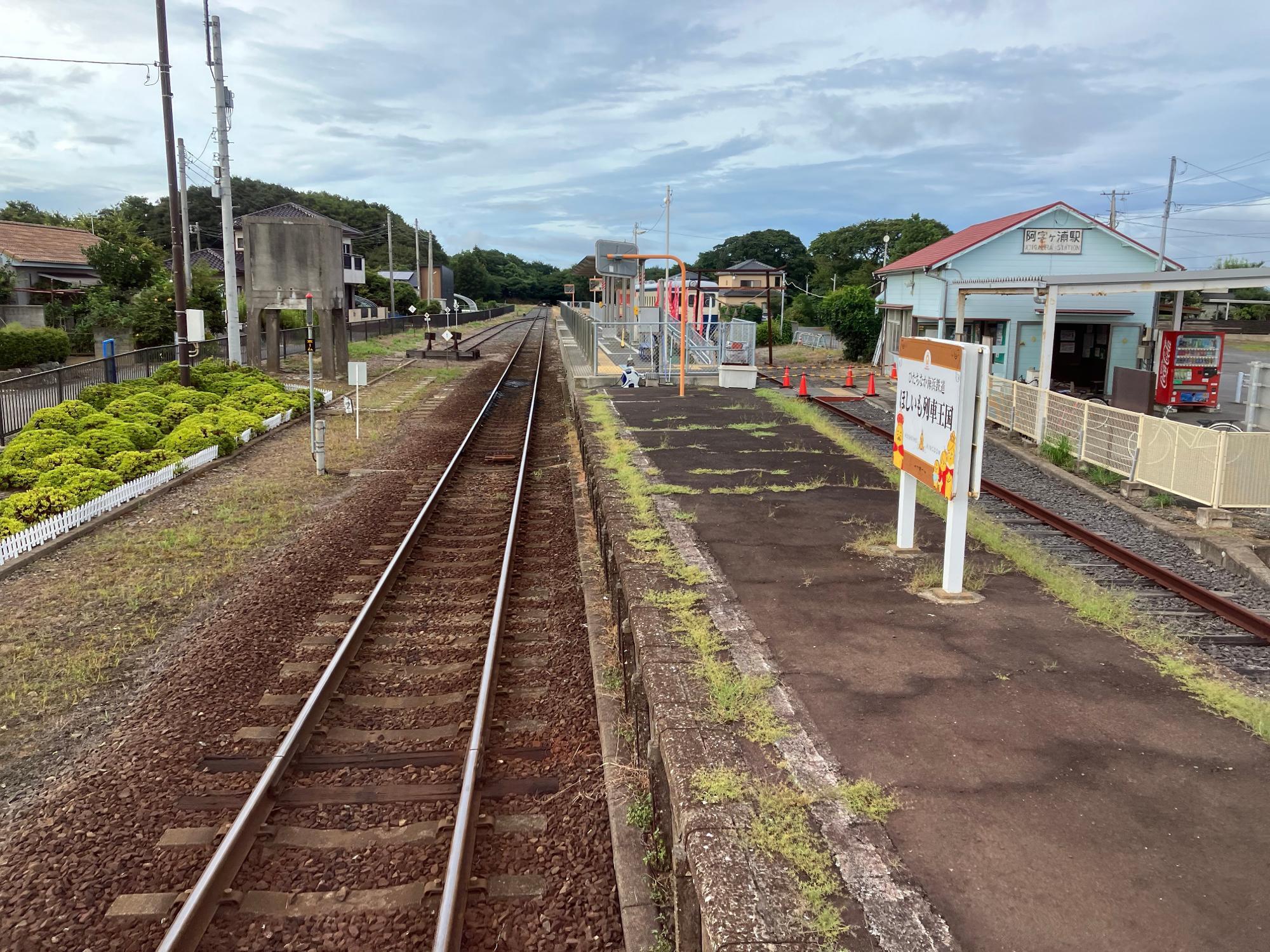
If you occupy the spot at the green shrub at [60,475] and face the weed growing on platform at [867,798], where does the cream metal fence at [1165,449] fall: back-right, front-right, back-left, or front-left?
front-left

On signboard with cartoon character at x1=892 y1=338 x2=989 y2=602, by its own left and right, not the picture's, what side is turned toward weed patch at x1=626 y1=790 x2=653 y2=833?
front

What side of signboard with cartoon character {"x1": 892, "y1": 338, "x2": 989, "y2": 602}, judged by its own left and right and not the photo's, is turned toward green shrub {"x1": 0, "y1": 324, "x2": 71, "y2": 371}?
right

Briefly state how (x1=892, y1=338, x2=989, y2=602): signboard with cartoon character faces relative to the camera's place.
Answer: facing the viewer and to the left of the viewer

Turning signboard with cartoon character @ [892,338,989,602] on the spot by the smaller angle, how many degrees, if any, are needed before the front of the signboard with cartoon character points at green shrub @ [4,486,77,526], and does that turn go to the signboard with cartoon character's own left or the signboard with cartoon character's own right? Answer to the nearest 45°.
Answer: approximately 45° to the signboard with cartoon character's own right

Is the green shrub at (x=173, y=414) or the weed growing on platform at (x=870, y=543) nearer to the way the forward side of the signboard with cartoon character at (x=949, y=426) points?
the green shrub

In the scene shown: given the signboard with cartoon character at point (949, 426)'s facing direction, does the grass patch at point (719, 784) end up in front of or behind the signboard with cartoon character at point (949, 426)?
in front

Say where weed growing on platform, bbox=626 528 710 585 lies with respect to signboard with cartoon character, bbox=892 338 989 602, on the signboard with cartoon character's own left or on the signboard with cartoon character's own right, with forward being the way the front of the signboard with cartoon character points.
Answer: on the signboard with cartoon character's own right

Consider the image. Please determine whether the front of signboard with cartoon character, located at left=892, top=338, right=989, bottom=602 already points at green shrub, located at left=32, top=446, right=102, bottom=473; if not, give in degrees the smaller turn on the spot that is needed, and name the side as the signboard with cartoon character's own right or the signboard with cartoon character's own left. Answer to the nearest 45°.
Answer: approximately 45° to the signboard with cartoon character's own right

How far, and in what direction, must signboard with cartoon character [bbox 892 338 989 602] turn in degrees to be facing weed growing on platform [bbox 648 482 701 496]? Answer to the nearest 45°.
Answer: approximately 90° to its right

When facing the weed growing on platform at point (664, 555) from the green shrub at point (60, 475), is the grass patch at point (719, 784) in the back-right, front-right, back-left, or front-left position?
front-right

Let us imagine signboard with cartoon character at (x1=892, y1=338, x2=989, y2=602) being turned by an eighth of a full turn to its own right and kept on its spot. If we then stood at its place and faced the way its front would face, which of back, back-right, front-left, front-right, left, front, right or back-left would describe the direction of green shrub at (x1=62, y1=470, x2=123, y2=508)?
front

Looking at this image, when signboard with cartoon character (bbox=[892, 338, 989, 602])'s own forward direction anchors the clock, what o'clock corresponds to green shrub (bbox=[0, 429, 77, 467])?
The green shrub is roughly at 2 o'clock from the signboard with cartoon character.

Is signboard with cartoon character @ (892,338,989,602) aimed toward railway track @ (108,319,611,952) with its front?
yes

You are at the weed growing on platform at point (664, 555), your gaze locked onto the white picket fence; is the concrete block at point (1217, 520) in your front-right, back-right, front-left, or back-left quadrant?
back-right
